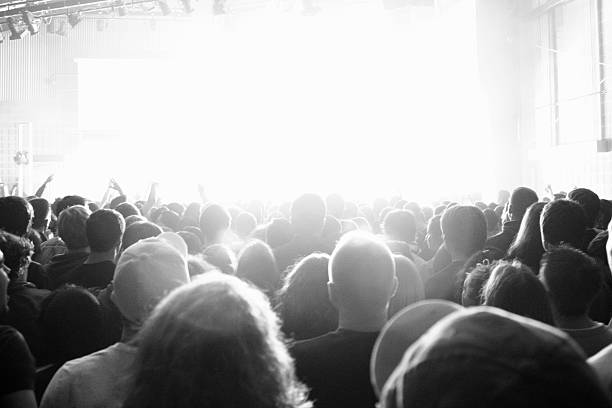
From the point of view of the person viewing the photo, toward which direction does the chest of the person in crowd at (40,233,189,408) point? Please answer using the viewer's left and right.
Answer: facing away from the viewer and to the right of the viewer

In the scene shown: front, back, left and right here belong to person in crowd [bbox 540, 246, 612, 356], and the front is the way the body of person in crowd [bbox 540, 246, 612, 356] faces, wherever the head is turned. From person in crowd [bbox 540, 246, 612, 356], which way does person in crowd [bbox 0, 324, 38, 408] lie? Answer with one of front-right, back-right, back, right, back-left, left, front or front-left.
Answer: back-left

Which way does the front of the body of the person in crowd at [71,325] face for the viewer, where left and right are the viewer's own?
facing away from the viewer

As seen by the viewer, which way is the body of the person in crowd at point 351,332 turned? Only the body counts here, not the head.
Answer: away from the camera

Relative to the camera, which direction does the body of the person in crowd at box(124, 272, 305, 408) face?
away from the camera

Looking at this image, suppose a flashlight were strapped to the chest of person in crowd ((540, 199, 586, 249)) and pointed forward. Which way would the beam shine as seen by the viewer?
away from the camera

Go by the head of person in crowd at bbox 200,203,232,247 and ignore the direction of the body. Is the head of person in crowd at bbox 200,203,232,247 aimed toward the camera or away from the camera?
away from the camera

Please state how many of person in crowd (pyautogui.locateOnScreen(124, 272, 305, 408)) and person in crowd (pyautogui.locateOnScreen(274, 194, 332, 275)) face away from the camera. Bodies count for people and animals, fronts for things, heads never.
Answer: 2

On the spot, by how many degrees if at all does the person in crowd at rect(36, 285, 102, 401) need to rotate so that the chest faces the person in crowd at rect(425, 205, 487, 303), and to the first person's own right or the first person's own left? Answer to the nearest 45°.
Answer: approximately 90° to the first person's own right

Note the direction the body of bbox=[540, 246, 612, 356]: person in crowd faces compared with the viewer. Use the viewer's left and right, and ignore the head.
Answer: facing away from the viewer

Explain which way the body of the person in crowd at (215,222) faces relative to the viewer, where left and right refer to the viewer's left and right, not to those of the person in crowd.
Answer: facing away from the viewer

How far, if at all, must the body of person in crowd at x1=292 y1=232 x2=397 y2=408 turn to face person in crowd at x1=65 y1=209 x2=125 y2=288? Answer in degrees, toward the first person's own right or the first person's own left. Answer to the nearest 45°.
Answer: approximately 45° to the first person's own left

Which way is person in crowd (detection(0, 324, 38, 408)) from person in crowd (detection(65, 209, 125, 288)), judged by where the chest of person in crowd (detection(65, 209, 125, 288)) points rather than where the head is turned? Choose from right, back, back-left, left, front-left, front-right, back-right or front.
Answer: back

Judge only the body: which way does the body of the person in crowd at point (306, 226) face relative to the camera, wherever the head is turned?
away from the camera
